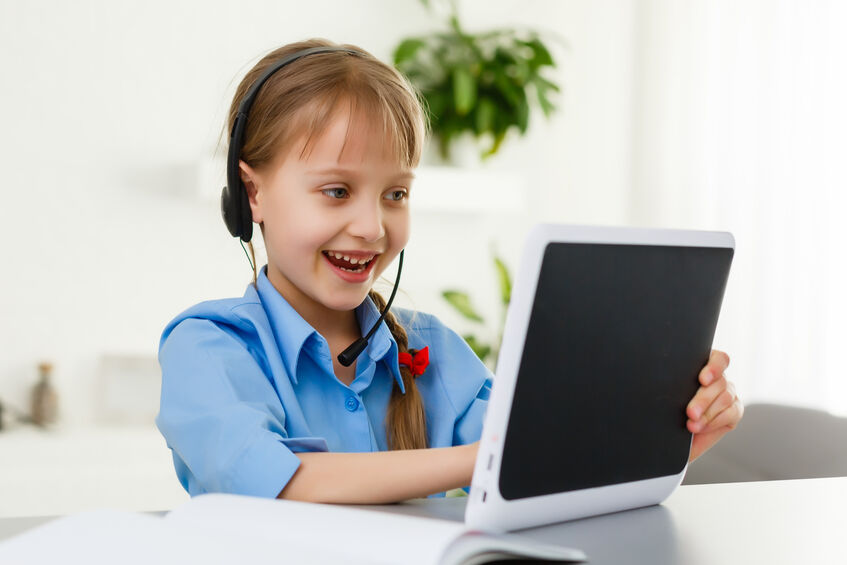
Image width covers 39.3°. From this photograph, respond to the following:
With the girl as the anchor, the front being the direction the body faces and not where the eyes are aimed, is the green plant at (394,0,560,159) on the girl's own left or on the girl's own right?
on the girl's own left

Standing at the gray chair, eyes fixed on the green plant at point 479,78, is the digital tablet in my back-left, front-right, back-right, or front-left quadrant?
back-left

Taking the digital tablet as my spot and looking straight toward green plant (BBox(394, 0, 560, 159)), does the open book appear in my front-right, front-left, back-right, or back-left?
back-left

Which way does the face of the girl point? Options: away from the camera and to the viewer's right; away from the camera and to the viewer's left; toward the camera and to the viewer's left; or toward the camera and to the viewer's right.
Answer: toward the camera and to the viewer's right

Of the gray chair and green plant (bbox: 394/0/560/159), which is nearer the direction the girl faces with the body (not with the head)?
the gray chair

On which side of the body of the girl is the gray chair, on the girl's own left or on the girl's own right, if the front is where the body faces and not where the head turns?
on the girl's own left

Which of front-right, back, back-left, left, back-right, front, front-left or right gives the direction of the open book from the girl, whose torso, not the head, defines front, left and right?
front-right

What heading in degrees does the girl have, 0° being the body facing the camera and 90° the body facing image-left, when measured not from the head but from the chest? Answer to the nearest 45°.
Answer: approximately 315°
